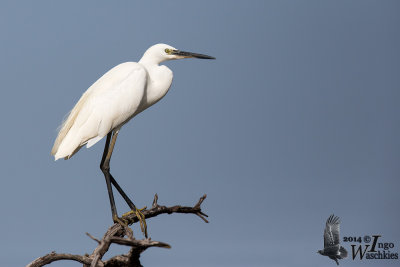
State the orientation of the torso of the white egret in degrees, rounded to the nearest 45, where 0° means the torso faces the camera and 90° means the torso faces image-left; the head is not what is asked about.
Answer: approximately 270°
